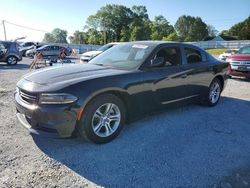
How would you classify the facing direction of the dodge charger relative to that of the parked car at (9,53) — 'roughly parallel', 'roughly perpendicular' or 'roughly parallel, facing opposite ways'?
roughly parallel

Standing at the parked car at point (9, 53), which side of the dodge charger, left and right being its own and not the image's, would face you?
right

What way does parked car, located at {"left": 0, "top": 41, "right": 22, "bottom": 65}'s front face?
to the viewer's left

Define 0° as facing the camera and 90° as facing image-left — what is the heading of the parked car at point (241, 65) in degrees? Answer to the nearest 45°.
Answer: approximately 45°

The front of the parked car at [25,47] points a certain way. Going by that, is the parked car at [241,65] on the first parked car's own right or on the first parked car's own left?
on the first parked car's own left

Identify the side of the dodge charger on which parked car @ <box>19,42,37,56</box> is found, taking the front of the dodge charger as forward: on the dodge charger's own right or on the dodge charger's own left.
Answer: on the dodge charger's own right

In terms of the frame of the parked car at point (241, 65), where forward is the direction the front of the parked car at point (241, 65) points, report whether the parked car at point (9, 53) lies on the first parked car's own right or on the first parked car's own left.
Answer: on the first parked car's own right

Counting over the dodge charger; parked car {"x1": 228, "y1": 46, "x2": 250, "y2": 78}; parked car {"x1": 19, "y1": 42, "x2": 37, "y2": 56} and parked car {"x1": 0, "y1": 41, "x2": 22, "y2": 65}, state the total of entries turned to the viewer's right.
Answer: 0

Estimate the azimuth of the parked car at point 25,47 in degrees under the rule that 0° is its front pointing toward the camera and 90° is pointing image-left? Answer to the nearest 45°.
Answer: approximately 45°

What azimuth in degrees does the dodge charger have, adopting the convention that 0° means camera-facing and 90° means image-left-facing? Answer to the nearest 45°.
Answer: approximately 45°

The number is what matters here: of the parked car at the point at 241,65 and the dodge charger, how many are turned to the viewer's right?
0

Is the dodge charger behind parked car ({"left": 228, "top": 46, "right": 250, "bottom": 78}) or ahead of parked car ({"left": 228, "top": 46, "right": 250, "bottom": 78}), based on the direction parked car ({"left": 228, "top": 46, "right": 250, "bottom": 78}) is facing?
ahead
